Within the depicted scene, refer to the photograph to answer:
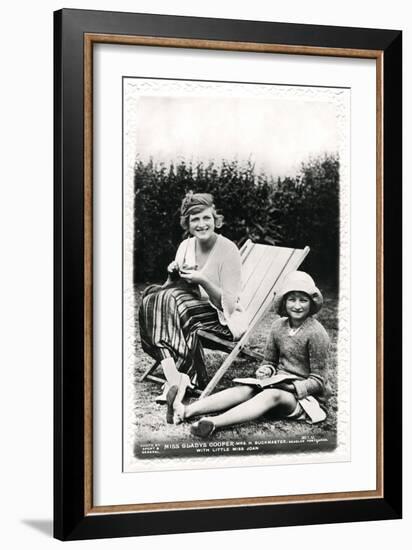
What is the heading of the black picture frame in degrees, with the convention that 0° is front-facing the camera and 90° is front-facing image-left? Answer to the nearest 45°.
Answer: approximately 315°
